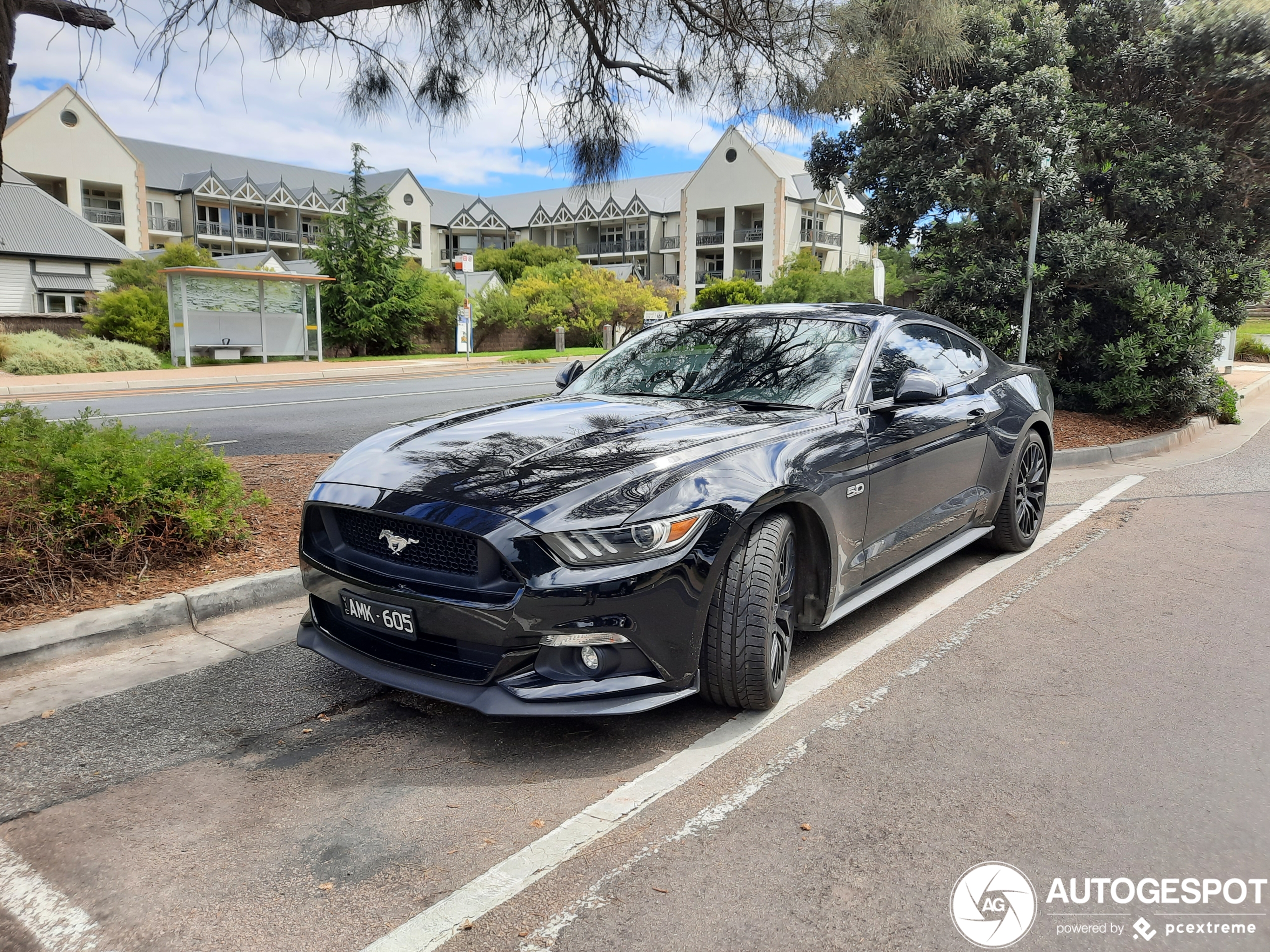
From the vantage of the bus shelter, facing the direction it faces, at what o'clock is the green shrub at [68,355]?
The green shrub is roughly at 2 o'clock from the bus shelter.

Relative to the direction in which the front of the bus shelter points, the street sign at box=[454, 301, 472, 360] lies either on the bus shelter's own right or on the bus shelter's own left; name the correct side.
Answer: on the bus shelter's own left

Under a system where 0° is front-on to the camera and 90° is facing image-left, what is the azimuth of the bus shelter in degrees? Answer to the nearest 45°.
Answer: approximately 0°

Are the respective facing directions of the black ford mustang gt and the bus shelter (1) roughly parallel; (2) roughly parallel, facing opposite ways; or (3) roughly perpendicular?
roughly perpendicular

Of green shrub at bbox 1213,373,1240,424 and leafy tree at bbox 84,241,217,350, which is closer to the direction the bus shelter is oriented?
the green shrub

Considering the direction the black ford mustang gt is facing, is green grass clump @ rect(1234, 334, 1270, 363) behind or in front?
behind

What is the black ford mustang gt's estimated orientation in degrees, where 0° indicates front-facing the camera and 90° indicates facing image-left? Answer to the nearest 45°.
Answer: approximately 45°

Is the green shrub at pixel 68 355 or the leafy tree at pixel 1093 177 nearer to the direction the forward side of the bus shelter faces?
the leafy tree

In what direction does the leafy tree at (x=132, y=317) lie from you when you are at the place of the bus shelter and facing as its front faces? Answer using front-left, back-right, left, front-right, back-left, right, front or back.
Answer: back-right

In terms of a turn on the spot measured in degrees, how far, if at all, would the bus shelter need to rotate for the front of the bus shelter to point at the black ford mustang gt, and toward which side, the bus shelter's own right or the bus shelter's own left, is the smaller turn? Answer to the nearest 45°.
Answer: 0° — it already faces it

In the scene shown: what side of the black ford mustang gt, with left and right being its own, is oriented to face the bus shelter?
right

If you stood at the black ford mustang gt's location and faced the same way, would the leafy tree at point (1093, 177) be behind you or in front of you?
behind
